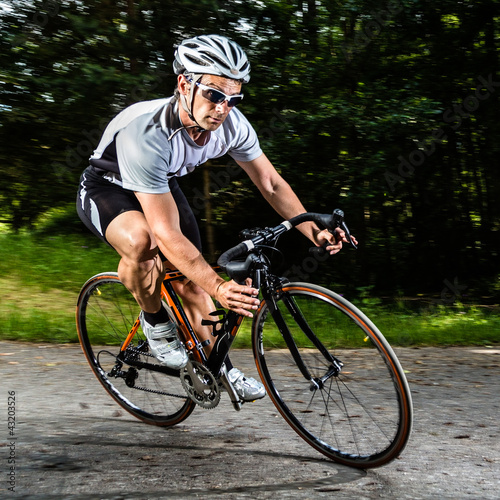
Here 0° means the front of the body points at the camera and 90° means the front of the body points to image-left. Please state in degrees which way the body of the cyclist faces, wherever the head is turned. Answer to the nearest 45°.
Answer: approximately 315°

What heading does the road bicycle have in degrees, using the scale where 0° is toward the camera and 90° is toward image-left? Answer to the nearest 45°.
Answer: approximately 315°

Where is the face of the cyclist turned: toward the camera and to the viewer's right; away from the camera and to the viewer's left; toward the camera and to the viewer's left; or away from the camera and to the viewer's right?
toward the camera and to the viewer's right
